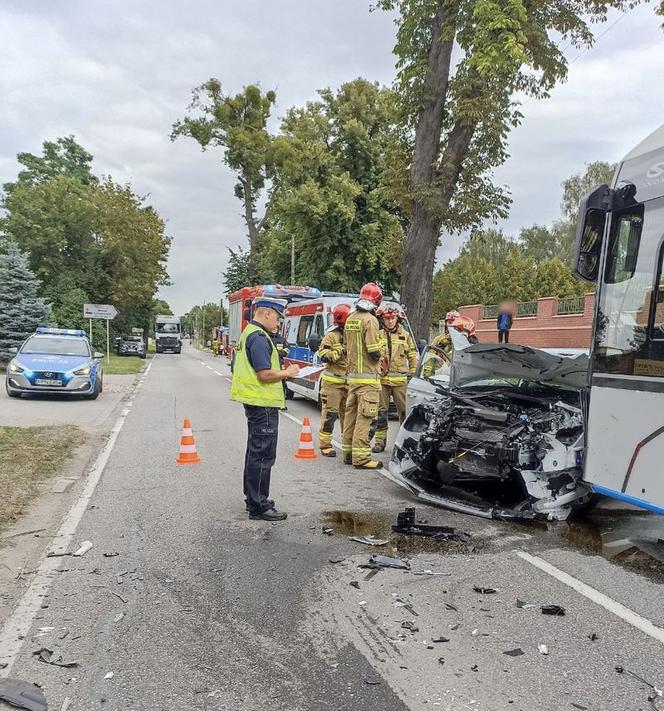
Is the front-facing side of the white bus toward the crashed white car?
yes

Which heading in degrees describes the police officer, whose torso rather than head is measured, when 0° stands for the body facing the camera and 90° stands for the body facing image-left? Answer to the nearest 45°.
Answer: approximately 270°

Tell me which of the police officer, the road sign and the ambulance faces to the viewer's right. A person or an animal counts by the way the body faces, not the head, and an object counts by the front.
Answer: the police officer

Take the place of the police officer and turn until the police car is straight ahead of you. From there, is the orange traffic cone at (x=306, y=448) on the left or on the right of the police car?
right

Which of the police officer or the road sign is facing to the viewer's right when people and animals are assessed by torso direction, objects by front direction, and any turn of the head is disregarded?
the police officer

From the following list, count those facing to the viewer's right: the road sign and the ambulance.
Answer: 0

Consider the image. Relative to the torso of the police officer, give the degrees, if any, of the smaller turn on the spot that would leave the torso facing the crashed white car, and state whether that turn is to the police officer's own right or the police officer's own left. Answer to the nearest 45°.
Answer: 0° — they already face it

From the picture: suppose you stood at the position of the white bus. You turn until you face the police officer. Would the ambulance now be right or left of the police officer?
right

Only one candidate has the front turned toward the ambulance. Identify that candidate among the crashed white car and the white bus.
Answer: the white bus

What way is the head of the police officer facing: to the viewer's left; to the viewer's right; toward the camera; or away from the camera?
to the viewer's right
